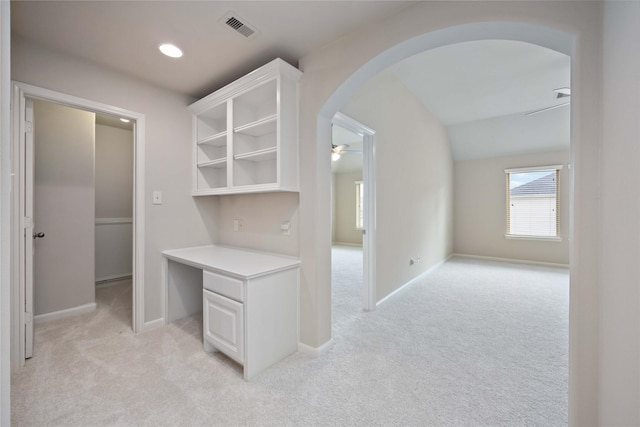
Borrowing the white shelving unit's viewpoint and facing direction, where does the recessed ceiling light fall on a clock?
The recessed ceiling light is roughly at 1 o'clock from the white shelving unit.

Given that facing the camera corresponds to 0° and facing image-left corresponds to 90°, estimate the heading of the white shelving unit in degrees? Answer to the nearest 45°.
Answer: approximately 45°

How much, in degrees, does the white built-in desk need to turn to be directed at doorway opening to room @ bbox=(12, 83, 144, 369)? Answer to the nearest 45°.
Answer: approximately 90° to its right

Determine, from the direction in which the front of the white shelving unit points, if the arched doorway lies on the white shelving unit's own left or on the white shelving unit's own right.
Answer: on the white shelving unit's own left

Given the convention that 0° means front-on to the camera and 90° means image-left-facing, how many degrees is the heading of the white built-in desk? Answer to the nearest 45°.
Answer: approximately 45°
